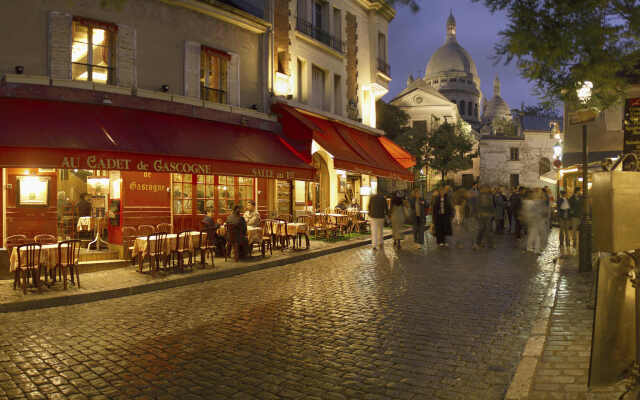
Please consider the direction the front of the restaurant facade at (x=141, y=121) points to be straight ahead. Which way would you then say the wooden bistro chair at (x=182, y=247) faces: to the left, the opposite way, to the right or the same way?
the opposite way

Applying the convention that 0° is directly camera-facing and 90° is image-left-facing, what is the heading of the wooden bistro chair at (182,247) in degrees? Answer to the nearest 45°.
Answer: approximately 135°

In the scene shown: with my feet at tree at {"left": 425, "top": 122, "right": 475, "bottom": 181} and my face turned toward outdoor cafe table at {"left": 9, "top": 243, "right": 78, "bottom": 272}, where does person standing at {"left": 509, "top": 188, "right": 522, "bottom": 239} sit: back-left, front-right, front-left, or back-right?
front-left

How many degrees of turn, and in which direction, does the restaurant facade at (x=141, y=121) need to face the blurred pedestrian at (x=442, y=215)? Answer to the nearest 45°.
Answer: approximately 45° to its left

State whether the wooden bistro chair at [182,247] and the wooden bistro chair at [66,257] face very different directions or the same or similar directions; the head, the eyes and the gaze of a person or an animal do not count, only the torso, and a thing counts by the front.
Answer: same or similar directions

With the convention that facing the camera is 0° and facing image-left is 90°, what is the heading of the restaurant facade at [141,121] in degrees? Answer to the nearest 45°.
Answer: approximately 315°

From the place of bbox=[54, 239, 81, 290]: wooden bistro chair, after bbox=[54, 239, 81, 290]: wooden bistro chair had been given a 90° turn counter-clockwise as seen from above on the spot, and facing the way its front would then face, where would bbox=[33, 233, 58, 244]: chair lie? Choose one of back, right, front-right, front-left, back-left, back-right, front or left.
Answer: back-right

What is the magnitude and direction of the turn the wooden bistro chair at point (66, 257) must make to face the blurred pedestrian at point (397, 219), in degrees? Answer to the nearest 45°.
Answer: approximately 135° to its right

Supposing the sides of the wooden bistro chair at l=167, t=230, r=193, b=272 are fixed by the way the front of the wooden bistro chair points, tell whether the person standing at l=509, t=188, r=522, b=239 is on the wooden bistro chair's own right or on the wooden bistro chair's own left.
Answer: on the wooden bistro chair's own right

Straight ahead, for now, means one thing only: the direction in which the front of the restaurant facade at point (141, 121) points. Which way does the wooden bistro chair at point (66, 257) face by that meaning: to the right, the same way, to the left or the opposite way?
the opposite way
